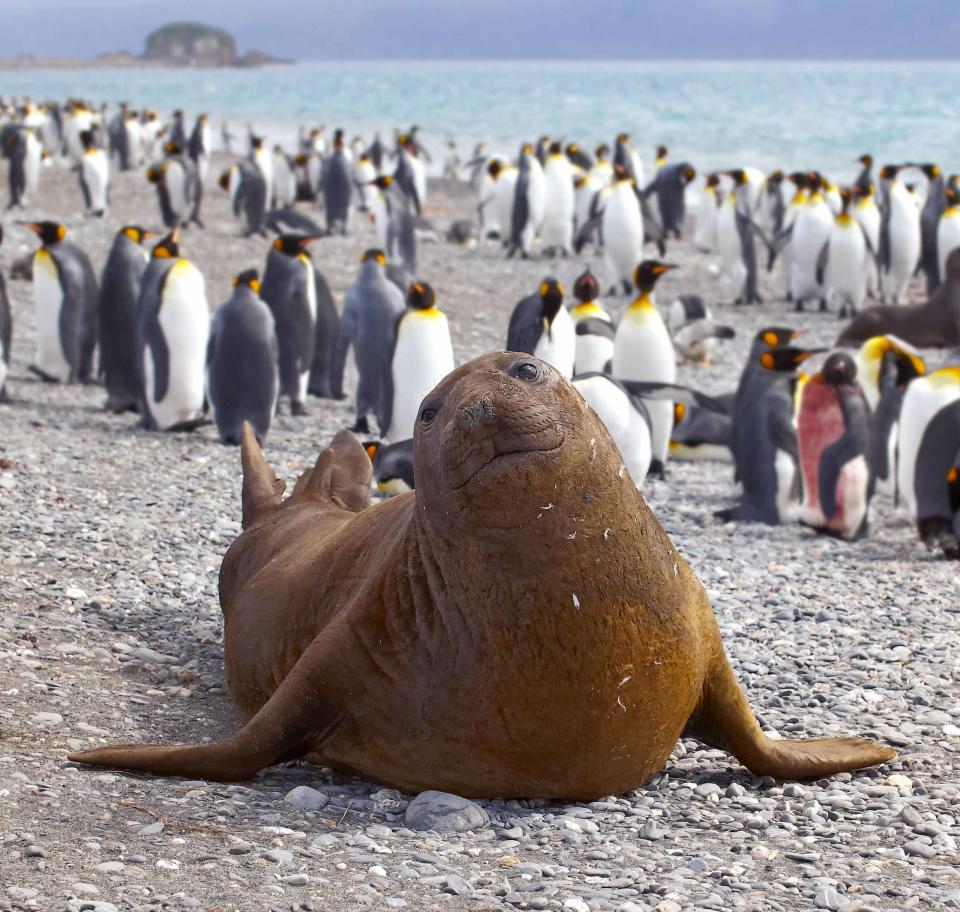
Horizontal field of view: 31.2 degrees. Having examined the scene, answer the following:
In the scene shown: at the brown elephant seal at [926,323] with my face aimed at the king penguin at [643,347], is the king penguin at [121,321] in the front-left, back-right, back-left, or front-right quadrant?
front-right

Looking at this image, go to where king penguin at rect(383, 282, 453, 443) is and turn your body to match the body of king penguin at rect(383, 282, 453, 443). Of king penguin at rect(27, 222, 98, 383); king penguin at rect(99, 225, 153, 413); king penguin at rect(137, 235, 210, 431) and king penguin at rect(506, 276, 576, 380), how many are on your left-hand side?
1

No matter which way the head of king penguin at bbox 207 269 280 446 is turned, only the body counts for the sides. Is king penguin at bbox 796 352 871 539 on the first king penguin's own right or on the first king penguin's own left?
on the first king penguin's own right

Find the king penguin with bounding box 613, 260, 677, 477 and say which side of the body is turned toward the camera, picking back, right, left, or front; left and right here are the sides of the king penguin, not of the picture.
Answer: front

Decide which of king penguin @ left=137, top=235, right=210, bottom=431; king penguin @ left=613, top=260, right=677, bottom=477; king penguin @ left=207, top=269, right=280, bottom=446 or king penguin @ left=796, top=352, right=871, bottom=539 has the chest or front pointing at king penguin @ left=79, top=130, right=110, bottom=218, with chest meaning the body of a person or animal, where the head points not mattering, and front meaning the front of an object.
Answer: king penguin @ left=207, top=269, right=280, bottom=446

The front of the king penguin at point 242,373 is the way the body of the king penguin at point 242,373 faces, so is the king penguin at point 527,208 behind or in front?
in front

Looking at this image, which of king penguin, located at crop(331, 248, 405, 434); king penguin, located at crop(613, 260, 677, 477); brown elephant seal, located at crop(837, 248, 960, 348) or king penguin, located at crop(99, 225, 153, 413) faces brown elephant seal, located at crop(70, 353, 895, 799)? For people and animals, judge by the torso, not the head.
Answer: king penguin, located at crop(613, 260, 677, 477)

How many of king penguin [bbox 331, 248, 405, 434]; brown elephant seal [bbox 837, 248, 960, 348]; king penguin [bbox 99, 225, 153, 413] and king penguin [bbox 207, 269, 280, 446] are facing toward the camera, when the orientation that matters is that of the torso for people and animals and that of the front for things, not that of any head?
0

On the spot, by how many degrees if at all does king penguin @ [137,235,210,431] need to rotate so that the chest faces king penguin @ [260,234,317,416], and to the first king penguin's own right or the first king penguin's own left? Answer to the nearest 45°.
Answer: approximately 90° to the first king penguin's own left

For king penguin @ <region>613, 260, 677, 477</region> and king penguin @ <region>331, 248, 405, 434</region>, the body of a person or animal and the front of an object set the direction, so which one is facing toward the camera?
king penguin @ <region>613, 260, 677, 477</region>

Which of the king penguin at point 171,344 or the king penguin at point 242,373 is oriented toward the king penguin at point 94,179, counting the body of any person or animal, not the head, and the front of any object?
the king penguin at point 242,373

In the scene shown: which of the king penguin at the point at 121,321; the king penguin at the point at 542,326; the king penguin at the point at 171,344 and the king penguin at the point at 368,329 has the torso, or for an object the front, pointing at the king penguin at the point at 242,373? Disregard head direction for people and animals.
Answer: the king penguin at the point at 171,344
